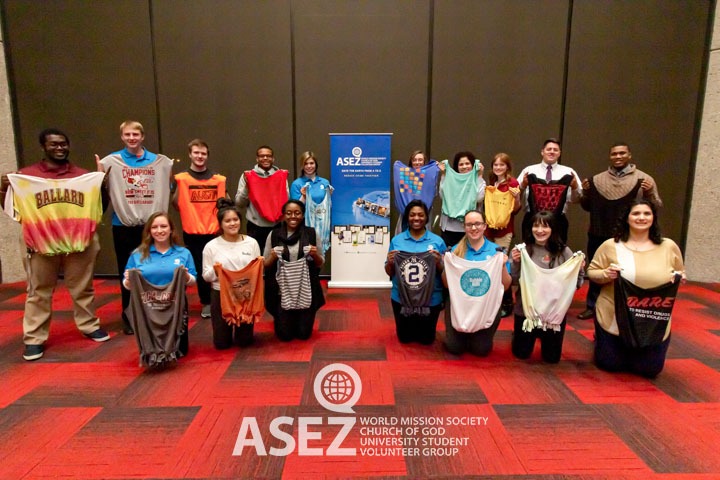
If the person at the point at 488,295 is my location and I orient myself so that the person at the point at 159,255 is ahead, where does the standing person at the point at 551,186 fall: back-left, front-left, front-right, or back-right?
back-right

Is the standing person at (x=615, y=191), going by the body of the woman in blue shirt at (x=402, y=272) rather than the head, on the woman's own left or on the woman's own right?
on the woman's own left

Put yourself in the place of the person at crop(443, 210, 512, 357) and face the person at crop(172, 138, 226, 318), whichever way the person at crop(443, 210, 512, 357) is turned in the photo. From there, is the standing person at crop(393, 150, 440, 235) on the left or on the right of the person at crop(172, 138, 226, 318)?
right

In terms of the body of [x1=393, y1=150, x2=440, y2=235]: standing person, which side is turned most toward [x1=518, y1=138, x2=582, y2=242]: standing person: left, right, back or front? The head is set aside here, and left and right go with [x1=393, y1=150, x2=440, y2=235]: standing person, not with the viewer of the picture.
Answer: left

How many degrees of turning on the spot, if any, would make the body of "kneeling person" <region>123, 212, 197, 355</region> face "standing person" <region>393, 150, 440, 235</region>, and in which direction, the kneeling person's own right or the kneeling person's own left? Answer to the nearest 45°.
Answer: approximately 90° to the kneeling person's own left

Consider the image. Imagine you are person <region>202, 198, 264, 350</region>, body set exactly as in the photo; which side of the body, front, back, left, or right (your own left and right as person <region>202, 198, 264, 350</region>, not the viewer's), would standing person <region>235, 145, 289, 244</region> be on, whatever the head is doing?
back

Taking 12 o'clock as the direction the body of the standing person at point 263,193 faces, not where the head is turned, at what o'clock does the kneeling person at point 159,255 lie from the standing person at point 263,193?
the kneeling person at point 159,255 is roughly at 1 o'clock from the standing person at point 263,193.

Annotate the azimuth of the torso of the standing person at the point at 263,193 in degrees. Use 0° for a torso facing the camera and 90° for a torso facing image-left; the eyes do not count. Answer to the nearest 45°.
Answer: approximately 0°

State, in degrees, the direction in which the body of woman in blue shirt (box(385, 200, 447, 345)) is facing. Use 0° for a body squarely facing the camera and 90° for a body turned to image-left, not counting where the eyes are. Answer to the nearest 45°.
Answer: approximately 0°

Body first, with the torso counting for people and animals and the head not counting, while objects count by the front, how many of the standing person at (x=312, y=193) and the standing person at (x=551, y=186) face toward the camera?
2
